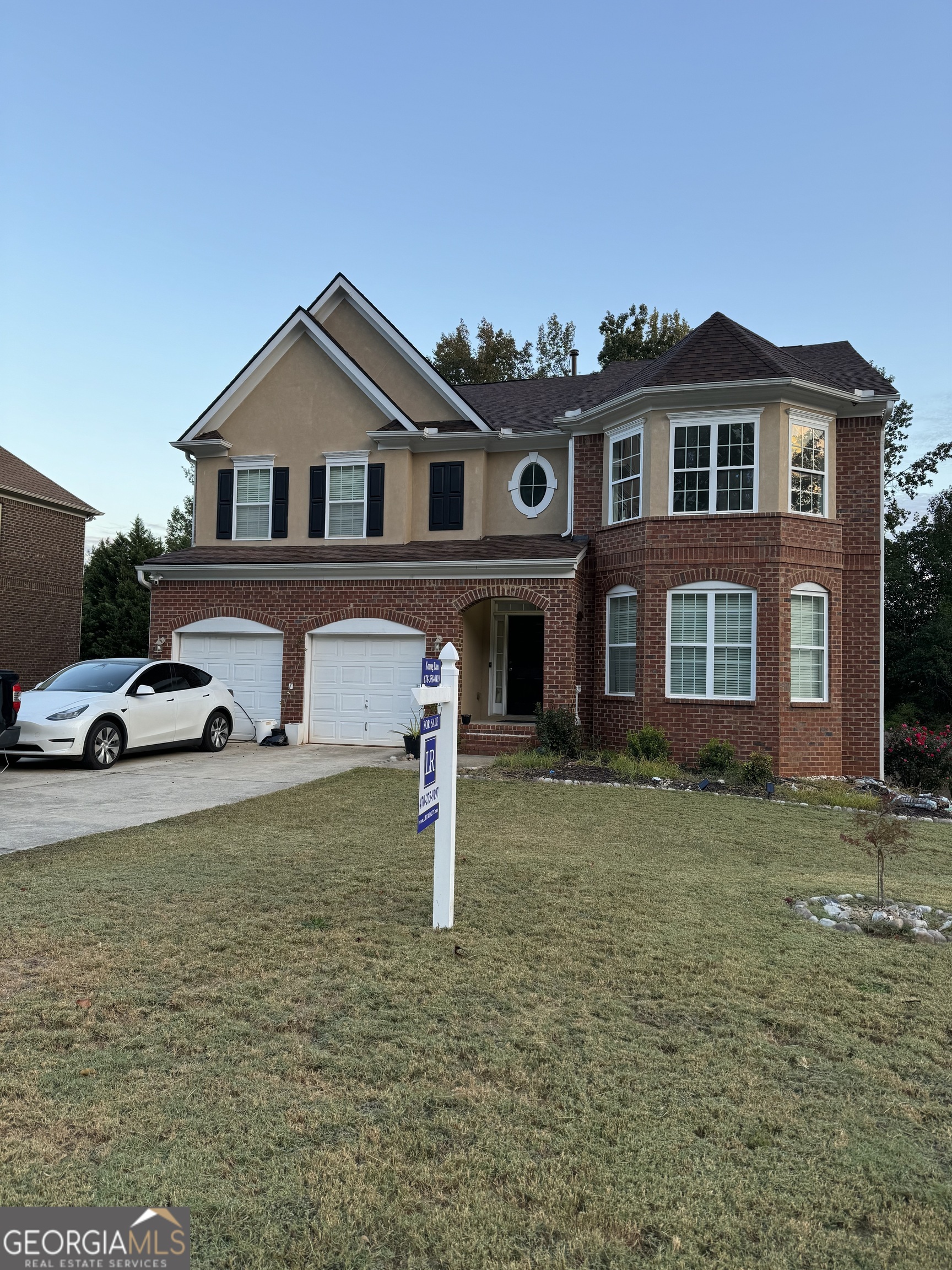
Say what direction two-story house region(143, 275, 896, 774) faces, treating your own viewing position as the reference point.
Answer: facing the viewer

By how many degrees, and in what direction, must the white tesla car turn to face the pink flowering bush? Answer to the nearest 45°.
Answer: approximately 135° to its left

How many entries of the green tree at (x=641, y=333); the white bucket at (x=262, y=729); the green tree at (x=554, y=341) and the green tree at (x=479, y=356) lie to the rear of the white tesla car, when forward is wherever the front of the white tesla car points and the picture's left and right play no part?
4

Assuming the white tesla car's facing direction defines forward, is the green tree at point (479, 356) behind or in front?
behind

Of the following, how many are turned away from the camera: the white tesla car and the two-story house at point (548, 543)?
0

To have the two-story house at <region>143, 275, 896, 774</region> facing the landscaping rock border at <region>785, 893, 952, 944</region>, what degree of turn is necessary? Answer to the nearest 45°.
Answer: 0° — it already faces it

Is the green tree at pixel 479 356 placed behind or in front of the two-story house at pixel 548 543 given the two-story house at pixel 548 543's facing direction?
behind

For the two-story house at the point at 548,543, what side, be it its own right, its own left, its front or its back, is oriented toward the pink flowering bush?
left

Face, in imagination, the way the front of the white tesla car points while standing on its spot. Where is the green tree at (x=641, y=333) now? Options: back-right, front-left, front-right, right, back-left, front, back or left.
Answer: back

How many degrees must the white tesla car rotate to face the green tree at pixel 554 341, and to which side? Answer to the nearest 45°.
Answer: approximately 180°

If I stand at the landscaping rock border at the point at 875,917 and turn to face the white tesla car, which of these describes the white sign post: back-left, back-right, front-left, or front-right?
front-left

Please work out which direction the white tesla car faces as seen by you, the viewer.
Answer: facing the viewer and to the left of the viewer

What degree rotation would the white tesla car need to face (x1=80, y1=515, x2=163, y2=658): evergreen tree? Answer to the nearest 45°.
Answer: approximately 135° to its right

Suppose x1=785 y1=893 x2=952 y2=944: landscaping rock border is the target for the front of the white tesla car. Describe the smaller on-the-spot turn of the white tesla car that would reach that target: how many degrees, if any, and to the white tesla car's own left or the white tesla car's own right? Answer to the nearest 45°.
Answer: approximately 90° to the white tesla car's own left

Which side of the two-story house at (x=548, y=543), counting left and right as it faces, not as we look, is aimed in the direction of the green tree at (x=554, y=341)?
back
